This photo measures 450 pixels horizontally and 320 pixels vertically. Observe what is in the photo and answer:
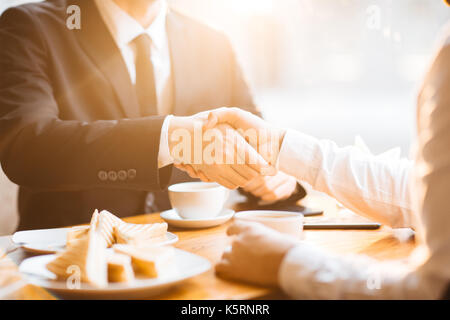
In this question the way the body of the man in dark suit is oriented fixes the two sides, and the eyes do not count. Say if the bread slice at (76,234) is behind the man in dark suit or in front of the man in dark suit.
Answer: in front

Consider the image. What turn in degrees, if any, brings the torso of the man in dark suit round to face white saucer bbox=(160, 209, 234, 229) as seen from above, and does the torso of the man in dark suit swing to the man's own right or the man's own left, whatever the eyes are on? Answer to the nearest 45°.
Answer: approximately 45° to the man's own right

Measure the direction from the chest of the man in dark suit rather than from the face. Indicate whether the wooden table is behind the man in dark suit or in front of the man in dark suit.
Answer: in front

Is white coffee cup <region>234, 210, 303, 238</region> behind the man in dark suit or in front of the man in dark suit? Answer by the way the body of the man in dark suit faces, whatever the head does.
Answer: in front

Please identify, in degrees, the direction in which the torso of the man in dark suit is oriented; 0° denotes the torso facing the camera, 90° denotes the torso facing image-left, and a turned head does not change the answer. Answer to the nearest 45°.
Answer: approximately 315°
